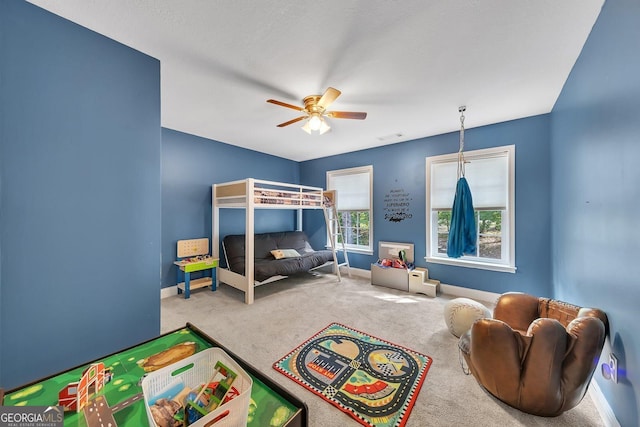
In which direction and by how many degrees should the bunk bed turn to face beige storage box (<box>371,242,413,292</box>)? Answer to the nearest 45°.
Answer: approximately 45° to its left

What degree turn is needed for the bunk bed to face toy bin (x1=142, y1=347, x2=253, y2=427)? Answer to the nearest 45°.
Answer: approximately 45° to its right

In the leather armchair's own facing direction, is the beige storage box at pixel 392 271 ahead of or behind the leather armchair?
ahead

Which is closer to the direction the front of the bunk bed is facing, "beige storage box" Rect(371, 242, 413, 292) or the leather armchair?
the leather armchair

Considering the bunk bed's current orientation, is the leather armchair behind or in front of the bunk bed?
in front
